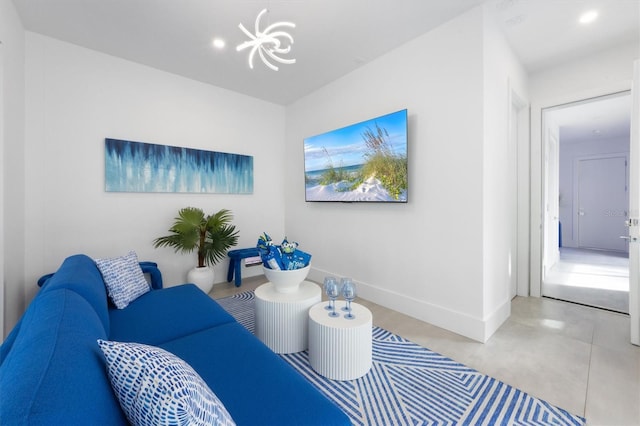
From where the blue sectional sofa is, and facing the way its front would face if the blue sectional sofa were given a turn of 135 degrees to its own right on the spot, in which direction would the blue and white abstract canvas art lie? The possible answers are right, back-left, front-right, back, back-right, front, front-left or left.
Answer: back-right

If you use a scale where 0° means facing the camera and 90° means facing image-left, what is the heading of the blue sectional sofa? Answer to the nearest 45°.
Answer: approximately 270°
